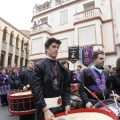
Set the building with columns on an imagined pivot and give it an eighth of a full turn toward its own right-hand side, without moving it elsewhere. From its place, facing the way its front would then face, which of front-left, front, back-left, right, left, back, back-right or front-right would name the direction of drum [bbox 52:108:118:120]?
front

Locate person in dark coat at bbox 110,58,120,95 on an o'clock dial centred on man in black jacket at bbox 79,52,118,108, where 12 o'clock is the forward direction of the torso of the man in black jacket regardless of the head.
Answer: The person in dark coat is roughly at 9 o'clock from the man in black jacket.

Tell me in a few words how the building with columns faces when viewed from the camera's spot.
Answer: facing the viewer and to the right of the viewer

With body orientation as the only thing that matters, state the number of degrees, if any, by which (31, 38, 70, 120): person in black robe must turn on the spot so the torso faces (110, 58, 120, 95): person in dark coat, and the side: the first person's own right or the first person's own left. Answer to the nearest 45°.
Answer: approximately 90° to the first person's own left

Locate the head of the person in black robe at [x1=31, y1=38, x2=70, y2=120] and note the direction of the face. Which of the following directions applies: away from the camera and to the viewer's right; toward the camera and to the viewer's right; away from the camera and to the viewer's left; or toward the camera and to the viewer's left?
toward the camera and to the viewer's right

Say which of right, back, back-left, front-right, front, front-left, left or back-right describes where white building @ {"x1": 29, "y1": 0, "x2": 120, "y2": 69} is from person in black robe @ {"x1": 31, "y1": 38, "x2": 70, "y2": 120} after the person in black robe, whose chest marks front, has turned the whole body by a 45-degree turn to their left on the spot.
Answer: left

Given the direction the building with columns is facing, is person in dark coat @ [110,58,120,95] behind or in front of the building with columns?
in front

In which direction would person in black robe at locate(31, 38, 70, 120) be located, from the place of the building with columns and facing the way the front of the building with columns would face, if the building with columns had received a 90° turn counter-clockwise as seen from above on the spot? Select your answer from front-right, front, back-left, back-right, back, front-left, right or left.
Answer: back-right

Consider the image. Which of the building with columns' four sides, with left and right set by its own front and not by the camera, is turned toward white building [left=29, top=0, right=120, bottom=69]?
front

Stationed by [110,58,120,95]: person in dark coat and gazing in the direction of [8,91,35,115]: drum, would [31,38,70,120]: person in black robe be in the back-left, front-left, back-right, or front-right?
front-left

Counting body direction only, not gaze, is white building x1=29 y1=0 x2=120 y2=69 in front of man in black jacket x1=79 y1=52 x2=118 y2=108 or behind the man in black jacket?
behind

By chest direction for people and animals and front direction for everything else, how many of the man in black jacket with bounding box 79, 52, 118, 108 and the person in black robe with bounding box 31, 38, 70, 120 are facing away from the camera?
0

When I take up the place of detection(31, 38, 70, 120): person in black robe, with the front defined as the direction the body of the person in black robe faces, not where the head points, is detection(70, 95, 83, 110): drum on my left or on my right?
on my left
